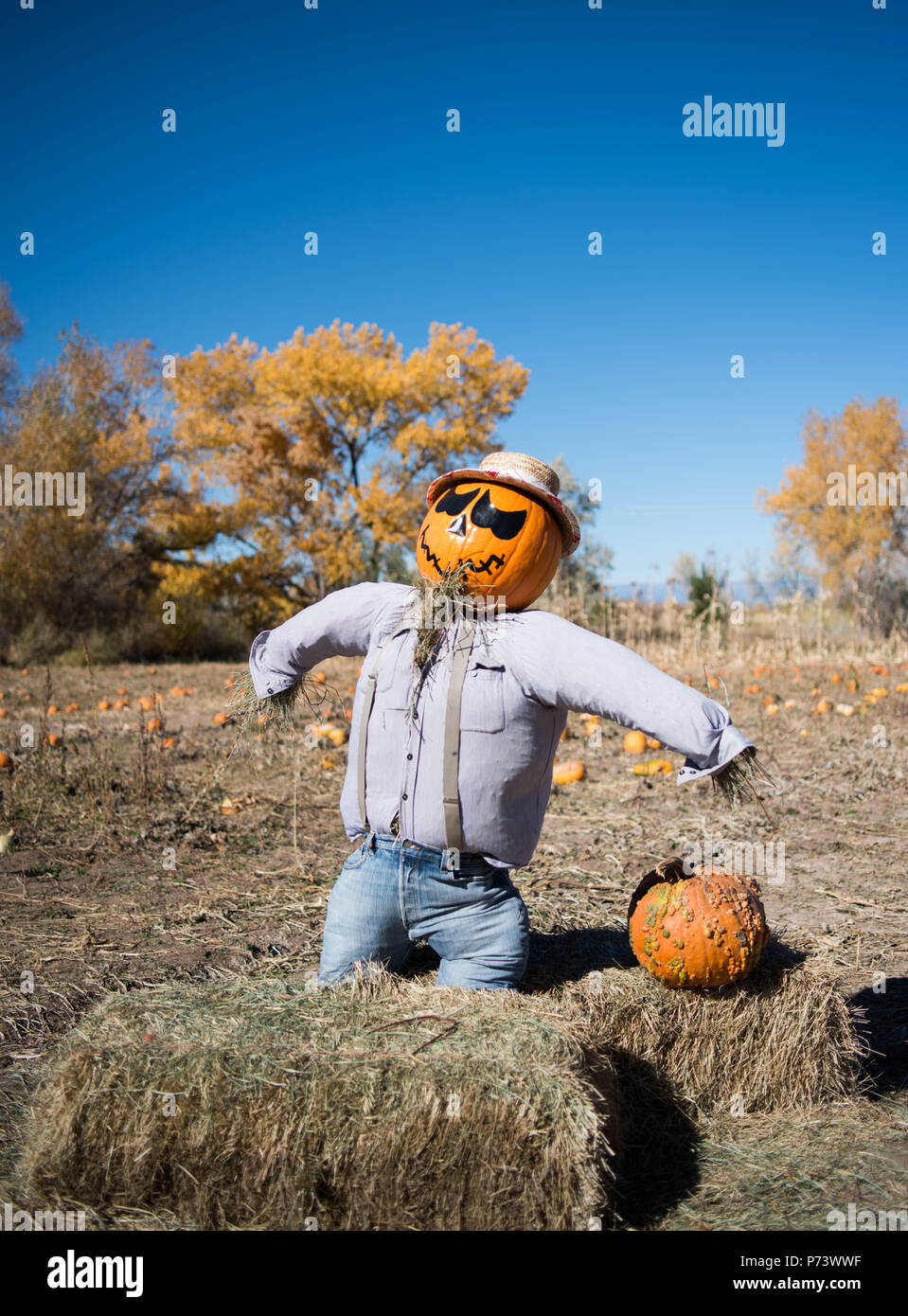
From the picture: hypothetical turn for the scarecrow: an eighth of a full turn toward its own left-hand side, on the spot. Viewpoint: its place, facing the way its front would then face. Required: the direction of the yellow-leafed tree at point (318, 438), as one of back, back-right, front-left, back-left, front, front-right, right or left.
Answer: back

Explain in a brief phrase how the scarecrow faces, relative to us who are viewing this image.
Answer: facing the viewer and to the left of the viewer

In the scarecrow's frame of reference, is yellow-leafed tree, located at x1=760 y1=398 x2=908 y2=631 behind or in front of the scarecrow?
behind
